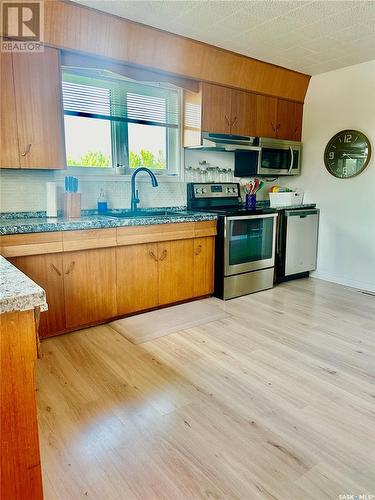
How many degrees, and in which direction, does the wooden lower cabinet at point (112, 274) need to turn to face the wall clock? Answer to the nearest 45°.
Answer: approximately 45° to its left

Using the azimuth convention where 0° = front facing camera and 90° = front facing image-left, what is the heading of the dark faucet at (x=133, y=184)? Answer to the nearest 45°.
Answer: approximately 315°

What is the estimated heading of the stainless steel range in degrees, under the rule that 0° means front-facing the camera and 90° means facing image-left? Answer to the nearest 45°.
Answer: approximately 315°

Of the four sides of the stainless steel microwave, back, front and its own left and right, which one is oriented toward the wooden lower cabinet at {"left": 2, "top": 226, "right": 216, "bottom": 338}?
right

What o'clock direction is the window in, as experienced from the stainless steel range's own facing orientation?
The window is roughly at 4 o'clock from the stainless steel range.

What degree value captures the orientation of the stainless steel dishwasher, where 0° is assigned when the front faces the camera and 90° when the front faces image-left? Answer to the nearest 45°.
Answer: approximately 315°

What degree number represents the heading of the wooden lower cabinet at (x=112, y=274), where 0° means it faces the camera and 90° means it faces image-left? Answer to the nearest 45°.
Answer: approximately 315°
